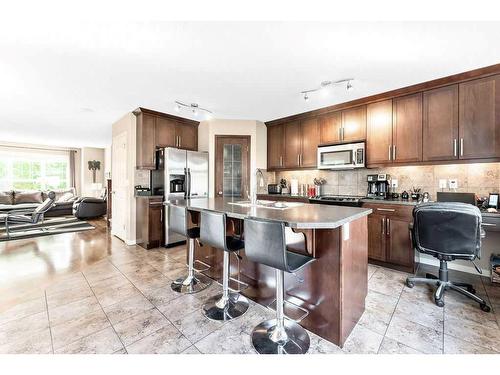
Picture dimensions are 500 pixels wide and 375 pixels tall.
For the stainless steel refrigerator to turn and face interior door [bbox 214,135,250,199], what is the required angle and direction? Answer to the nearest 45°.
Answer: approximately 45° to its left

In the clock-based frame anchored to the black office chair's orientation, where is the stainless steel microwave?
The stainless steel microwave is roughly at 10 o'clock from the black office chair.

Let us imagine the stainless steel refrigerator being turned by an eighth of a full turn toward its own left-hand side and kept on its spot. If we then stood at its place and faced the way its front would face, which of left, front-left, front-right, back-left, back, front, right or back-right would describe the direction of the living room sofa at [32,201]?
back-left

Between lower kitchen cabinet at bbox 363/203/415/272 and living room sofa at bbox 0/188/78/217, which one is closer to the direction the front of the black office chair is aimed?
the lower kitchen cabinet

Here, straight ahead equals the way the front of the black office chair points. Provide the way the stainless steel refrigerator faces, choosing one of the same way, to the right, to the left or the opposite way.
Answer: to the right

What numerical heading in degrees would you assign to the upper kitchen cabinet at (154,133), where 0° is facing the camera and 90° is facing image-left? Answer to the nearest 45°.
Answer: approximately 315°

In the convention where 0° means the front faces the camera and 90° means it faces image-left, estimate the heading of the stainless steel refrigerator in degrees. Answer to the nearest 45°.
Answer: approximately 315°

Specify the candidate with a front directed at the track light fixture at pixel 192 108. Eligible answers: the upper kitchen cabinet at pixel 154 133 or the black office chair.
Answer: the upper kitchen cabinet

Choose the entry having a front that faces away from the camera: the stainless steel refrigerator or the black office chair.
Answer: the black office chair

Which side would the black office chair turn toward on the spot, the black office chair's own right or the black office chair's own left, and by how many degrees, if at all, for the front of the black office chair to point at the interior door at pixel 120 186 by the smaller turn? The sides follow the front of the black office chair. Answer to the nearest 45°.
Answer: approximately 90° to the black office chair's own left

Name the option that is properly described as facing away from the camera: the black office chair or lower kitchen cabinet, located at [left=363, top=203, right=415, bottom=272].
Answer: the black office chair

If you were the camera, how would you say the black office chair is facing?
facing away from the viewer
